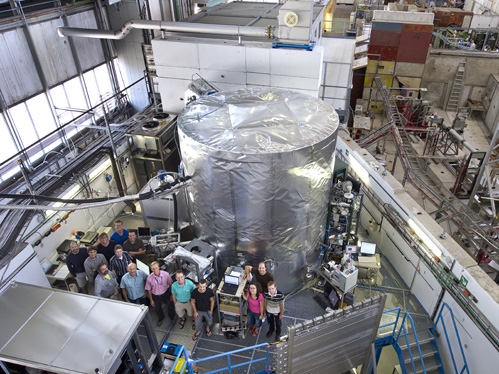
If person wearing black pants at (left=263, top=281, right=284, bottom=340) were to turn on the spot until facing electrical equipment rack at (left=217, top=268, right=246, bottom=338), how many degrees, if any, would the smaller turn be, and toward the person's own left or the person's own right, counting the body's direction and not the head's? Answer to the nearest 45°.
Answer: approximately 90° to the person's own right

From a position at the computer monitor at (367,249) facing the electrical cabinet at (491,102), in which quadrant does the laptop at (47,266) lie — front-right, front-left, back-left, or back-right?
back-left

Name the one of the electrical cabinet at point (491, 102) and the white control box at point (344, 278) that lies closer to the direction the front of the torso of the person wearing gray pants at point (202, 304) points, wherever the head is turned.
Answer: the white control box

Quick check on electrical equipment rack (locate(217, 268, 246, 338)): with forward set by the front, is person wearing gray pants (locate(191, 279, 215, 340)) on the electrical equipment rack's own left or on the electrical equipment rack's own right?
on the electrical equipment rack's own right

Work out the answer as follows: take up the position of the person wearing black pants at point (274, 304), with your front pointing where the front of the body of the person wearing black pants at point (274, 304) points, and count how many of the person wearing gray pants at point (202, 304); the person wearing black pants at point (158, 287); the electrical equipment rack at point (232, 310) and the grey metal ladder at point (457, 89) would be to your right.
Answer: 3

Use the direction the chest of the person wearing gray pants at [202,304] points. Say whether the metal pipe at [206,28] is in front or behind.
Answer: behind

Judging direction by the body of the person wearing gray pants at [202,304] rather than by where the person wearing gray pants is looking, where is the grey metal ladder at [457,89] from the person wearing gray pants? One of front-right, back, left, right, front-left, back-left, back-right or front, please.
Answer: back-left

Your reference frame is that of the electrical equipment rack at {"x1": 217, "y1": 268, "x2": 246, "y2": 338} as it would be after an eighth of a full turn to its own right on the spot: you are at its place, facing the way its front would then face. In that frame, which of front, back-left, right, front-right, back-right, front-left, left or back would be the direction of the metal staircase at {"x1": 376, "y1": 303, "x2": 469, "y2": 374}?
back-left

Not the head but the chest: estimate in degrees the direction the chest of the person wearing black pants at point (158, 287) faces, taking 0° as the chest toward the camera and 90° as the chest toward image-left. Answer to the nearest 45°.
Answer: approximately 0°

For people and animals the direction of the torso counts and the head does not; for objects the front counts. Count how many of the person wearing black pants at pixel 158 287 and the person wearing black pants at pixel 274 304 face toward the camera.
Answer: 2

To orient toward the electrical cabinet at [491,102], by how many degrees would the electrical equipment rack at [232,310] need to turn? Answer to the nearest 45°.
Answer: approximately 135° to its left

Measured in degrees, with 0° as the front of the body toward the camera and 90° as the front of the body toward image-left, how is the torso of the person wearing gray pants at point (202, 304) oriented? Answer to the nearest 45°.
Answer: approximately 0°

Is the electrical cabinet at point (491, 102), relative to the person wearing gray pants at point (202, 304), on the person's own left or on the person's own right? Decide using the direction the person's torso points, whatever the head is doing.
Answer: on the person's own left

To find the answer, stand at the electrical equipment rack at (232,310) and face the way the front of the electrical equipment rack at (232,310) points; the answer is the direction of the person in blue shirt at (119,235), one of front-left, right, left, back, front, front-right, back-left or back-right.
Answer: back-right
